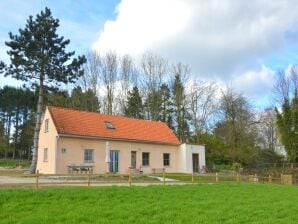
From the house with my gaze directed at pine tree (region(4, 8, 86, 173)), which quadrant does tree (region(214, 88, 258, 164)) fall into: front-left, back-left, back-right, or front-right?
back-right

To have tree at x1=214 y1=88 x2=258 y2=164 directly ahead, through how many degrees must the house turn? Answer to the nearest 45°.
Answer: approximately 90° to its left

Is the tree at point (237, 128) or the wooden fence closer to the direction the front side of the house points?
the wooden fence

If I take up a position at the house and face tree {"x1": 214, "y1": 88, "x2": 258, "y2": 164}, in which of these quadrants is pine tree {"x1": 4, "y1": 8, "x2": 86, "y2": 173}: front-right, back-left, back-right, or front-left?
back-left

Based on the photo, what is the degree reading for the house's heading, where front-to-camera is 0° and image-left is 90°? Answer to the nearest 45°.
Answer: approximately 315°
